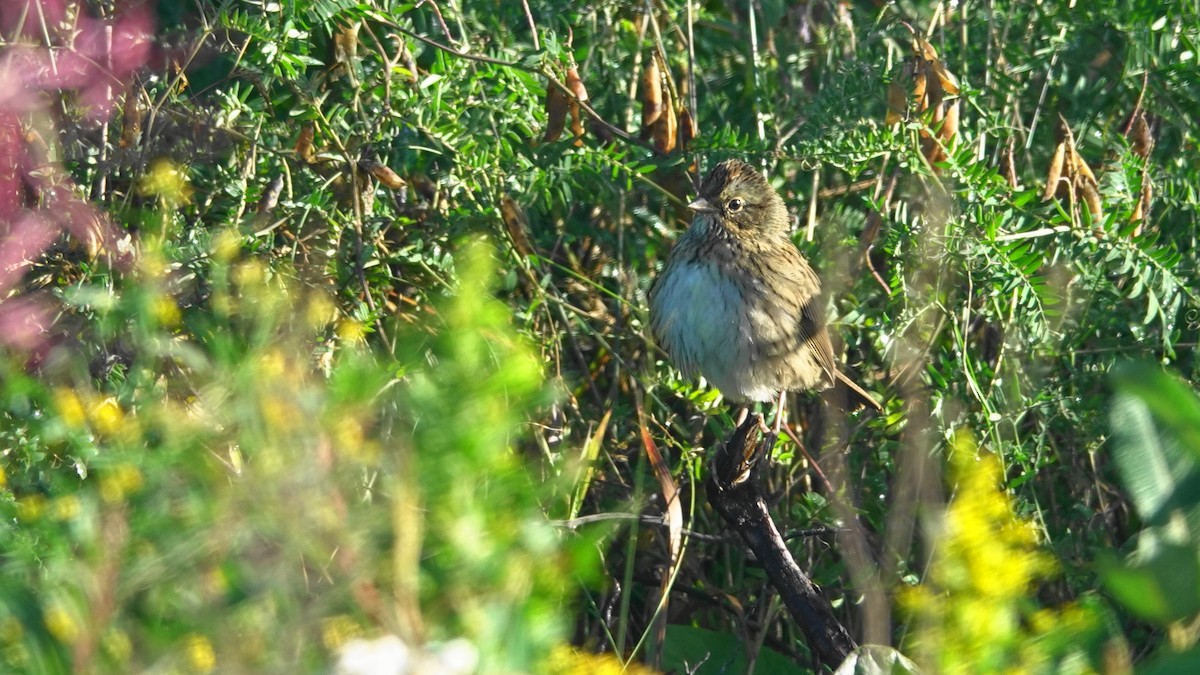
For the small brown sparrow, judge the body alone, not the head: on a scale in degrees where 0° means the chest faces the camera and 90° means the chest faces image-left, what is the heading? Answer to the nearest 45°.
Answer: approximately 45°

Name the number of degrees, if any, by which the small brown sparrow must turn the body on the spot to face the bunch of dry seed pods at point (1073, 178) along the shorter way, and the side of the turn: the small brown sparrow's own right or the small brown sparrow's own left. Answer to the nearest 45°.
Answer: approximately 135° to the small brown sparrow's own left

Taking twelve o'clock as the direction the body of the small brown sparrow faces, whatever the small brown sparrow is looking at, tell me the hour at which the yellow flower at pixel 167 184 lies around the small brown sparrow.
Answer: The yellow flower is roughly at 12 o'clock from the small brown sparrow.

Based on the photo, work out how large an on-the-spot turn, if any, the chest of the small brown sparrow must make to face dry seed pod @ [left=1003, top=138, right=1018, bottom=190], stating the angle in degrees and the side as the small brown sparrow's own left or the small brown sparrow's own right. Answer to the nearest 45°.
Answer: approximately 135° to the small brown sparrow's own left

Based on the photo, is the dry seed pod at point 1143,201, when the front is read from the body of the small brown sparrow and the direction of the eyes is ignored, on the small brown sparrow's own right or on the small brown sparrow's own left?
on the small brown sparrow's own left

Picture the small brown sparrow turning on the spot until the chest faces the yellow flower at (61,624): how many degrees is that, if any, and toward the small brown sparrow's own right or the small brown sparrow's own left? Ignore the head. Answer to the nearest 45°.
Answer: approximately 45° to the small brown sparrow's own left

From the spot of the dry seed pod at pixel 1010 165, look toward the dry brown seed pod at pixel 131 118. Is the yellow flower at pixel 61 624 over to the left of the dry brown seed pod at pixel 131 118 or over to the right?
left

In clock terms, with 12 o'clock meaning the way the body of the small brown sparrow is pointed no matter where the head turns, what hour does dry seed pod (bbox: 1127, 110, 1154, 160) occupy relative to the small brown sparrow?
The dry seed pod is roughly at 7 o'clock from the small brown sparrow.
